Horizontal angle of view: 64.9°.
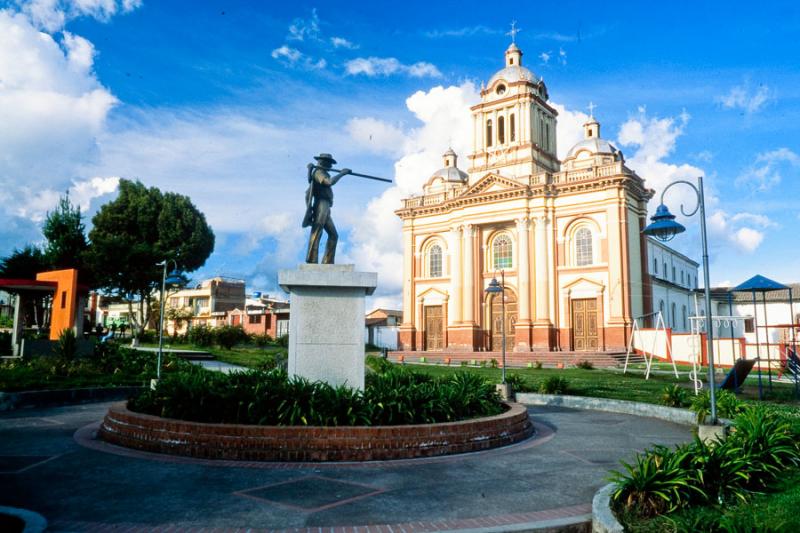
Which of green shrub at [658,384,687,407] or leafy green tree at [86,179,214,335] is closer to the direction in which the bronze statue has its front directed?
the green shrub

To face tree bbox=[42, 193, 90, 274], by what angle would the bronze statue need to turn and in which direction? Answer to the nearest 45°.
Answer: approximately 135° to its left

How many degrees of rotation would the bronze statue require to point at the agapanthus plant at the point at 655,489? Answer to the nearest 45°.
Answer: approximately 45° to its right

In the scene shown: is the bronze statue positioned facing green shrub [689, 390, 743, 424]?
yes

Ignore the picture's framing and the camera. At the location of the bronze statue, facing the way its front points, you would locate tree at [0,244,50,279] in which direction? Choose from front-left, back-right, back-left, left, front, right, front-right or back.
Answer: back-left

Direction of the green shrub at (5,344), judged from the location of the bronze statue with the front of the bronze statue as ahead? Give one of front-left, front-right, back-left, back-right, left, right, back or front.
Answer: back-left

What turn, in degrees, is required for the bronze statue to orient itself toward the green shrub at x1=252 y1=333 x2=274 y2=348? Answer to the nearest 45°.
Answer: approximately 90° to its left

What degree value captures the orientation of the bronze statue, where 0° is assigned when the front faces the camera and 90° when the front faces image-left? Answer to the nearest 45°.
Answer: approximately 270°

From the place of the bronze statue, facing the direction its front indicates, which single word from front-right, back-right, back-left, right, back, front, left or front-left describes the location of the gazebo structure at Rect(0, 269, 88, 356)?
back-left

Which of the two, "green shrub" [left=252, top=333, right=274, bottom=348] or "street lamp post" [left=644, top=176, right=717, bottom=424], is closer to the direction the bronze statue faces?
the street lamp post

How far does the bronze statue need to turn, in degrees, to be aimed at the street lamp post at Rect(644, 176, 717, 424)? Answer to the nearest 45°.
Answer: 0° — it already faces it
